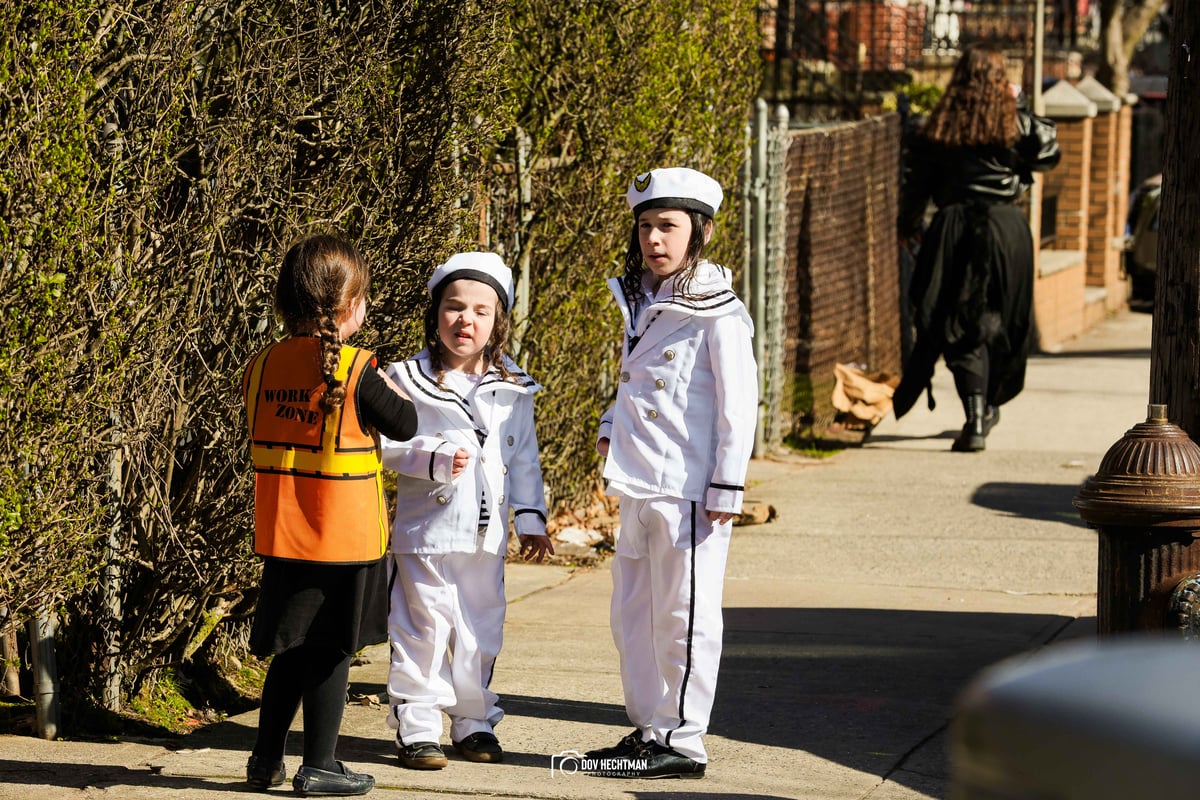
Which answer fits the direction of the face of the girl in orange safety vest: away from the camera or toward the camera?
away from the camera

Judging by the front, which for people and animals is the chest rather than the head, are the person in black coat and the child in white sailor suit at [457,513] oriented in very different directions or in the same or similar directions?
very different directions

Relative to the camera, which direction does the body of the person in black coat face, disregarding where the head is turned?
away from the camera

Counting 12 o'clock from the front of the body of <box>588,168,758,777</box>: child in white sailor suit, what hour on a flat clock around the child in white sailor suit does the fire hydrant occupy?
The fire hydrant is roughly at 8 o'clock from the child in white sailor suit.

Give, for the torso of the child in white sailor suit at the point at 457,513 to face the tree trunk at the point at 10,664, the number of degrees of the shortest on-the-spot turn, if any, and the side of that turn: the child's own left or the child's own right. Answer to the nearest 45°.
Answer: approximately 90° to the child's own right

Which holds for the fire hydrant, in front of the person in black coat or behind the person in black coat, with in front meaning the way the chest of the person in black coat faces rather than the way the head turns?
behind

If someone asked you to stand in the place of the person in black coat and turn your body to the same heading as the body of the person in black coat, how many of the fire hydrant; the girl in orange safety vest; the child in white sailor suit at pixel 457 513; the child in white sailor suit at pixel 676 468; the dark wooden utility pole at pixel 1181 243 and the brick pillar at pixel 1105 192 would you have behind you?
5

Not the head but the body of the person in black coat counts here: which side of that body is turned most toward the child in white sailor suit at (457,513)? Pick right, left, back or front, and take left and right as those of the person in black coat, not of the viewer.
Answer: back

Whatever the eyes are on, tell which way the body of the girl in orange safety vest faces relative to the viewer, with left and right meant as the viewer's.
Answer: facing away from the viewer and to the right of the viewer

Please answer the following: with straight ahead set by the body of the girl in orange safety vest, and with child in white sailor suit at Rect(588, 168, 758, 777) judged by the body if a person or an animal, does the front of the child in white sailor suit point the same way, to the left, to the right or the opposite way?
the opposite way
